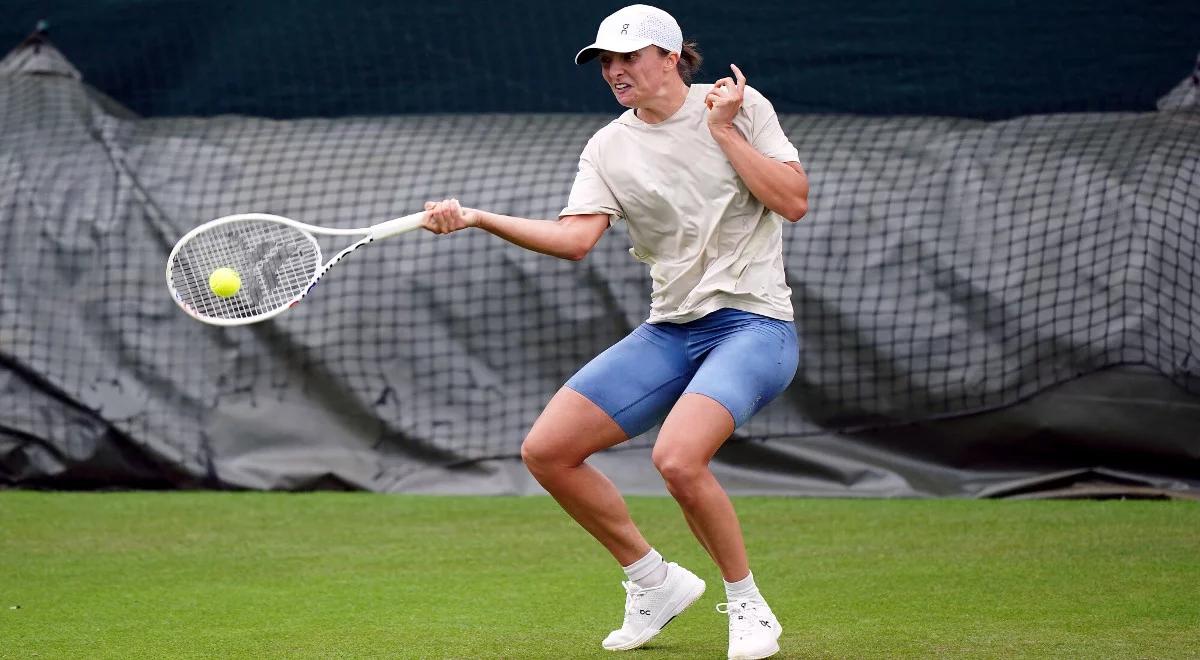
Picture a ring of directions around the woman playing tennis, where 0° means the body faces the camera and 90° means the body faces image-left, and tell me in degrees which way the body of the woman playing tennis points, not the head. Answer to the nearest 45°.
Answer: approximately 45°

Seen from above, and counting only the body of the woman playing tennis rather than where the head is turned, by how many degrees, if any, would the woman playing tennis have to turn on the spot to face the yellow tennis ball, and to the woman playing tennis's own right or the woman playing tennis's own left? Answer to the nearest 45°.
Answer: approximately 45° to the woman playing tennis's own right
